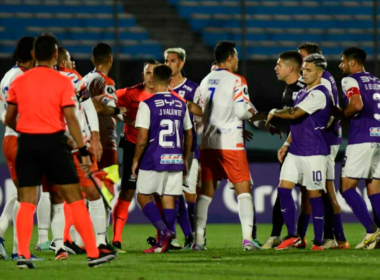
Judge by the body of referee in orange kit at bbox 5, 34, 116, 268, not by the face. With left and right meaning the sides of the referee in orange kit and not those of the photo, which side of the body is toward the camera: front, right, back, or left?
back

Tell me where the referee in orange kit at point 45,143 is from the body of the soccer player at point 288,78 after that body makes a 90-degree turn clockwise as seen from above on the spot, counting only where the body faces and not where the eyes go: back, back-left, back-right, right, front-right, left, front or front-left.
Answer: back-left

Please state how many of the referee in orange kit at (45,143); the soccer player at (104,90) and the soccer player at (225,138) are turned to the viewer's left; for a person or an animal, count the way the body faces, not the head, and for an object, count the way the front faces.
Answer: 0

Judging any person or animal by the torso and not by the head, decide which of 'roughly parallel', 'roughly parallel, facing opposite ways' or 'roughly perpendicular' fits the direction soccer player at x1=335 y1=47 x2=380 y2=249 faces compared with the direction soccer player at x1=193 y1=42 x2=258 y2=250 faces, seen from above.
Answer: roughly perpendicular

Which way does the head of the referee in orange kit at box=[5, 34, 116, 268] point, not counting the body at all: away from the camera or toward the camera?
away from the camera

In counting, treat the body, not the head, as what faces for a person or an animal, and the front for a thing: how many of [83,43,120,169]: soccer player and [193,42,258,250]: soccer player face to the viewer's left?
0

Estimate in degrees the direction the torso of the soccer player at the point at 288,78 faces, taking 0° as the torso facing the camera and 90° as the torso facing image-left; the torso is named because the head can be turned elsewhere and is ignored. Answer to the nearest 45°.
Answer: approximately 90°

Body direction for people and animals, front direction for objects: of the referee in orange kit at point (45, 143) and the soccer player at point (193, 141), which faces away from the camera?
the referee in orange kit

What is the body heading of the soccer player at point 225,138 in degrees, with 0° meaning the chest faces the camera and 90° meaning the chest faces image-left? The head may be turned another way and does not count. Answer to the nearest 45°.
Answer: approximately 225°

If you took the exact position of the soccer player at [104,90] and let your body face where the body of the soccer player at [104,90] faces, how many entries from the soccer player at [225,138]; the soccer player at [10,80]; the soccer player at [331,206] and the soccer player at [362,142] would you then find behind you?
1
